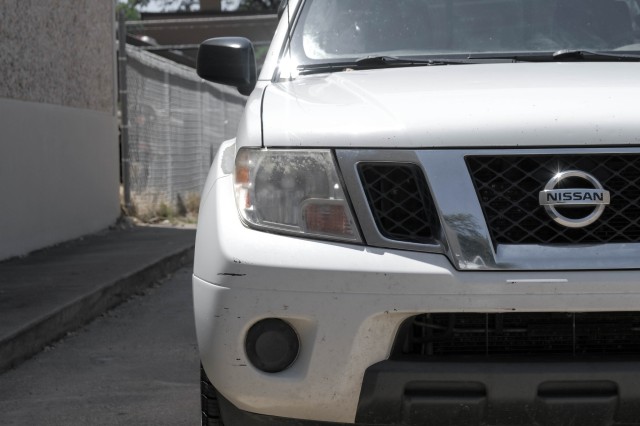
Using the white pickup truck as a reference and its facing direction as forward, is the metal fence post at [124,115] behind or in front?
behind

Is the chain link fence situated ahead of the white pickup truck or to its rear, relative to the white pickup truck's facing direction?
to the rear

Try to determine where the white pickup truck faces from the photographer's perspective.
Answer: facing the viewer
